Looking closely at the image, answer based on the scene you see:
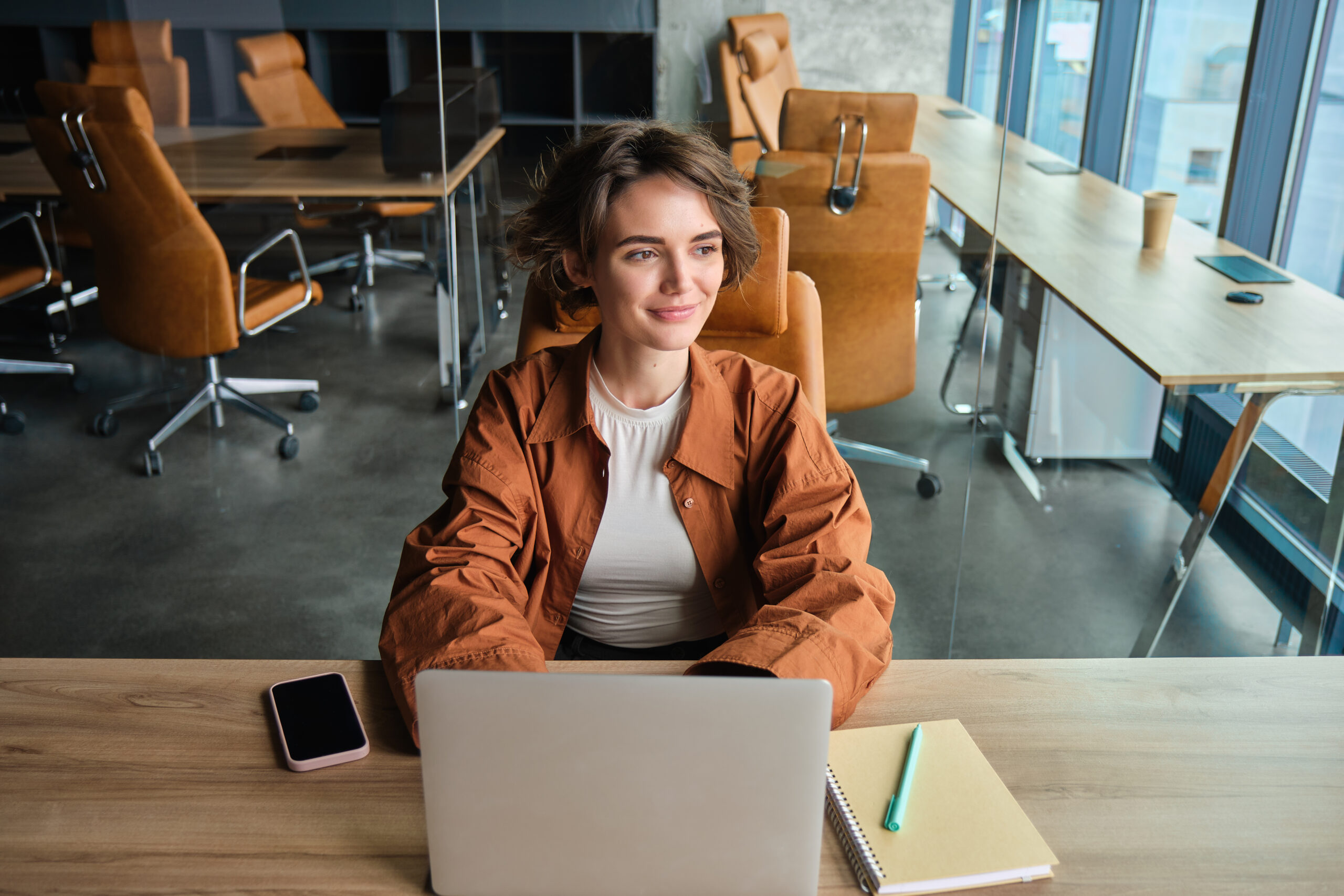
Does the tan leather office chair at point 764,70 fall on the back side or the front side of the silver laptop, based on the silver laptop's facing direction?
on the front side

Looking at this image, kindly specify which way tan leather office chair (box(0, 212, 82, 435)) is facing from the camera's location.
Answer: facing to the right of the viewer

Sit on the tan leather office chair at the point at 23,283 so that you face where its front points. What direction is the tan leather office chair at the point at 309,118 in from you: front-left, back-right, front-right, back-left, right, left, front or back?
front-right

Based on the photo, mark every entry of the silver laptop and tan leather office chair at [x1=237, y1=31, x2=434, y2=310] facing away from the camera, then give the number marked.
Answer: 1

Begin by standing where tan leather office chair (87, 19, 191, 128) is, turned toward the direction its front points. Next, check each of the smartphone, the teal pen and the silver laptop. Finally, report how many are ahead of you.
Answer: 3

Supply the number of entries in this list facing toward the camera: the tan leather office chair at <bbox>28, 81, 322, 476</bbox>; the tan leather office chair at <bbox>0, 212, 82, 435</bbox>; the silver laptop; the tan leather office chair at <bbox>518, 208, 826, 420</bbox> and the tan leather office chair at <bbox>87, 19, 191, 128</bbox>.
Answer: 2

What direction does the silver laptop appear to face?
away from the camera

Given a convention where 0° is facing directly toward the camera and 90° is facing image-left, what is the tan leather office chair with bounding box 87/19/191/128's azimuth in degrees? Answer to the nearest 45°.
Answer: approximately 0°

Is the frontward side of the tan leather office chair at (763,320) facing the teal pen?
yes

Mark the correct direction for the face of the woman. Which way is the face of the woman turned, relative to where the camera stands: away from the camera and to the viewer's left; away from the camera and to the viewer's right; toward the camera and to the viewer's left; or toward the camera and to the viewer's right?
toward the camera and to the viewer's right

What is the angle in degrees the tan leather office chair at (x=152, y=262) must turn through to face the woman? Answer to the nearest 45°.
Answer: approximately 135° to its right

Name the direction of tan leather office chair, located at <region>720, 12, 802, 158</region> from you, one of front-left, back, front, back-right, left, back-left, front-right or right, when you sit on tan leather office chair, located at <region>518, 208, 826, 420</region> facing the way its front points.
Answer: back
